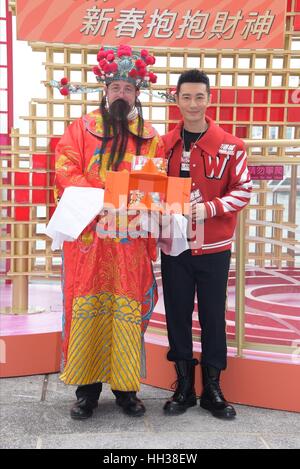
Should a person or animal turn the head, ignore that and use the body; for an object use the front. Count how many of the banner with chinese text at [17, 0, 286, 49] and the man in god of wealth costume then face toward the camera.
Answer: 2

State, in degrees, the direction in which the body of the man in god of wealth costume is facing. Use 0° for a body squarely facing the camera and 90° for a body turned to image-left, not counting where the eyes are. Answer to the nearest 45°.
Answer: approximately 0°

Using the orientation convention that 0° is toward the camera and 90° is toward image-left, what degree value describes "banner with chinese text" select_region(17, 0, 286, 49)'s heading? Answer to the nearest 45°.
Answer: approximately 0°
